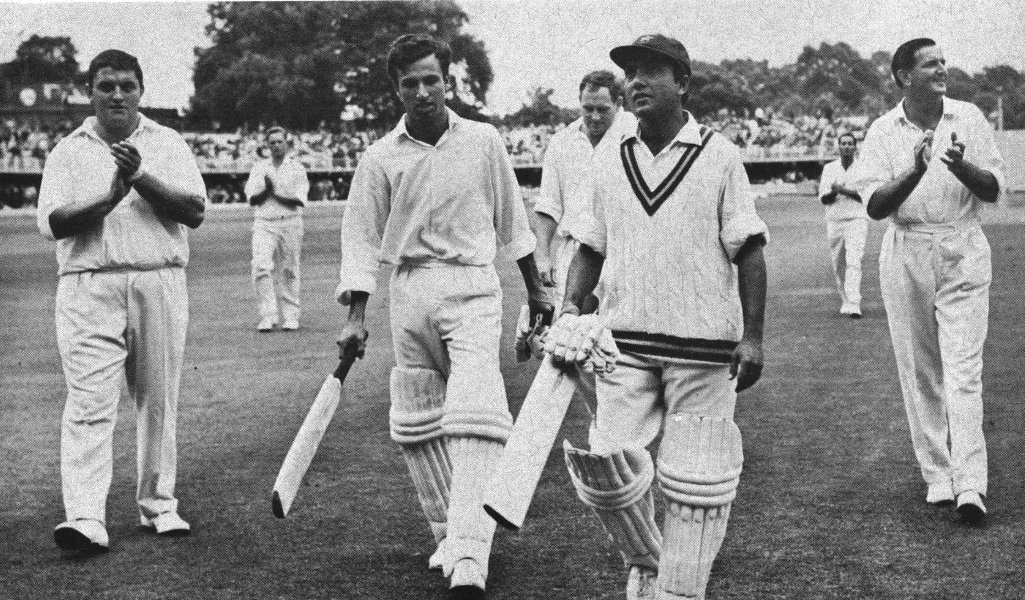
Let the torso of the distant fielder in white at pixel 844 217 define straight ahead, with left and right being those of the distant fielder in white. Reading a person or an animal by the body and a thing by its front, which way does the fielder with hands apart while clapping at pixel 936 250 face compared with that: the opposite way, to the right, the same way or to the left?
the same way

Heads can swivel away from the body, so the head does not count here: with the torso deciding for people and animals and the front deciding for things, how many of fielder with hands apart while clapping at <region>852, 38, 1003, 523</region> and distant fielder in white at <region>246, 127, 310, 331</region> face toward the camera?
2

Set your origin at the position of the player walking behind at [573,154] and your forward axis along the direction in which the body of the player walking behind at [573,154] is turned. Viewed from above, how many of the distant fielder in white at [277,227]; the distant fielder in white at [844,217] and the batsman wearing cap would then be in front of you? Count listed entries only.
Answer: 1

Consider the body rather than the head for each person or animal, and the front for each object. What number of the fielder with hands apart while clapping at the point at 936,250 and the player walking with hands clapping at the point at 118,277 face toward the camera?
2

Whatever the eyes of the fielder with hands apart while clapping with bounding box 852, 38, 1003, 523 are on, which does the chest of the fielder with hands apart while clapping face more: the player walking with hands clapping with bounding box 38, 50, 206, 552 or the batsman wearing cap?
the batsman wearing cap

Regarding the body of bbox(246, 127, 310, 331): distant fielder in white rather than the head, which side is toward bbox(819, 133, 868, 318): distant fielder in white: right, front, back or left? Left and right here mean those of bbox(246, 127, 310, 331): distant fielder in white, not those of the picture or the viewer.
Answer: left

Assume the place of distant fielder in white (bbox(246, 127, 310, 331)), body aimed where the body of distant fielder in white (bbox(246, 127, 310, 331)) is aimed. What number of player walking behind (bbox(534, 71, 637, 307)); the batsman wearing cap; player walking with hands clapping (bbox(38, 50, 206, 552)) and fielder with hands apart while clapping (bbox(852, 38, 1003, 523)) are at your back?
0

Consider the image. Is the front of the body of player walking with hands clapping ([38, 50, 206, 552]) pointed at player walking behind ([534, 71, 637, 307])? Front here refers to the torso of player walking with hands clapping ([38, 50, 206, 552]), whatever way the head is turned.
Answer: no

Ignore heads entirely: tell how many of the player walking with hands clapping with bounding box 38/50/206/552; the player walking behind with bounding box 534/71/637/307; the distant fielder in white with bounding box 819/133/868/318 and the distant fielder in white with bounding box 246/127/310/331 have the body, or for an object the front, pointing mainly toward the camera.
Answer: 4

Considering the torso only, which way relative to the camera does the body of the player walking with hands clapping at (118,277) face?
toward the camera

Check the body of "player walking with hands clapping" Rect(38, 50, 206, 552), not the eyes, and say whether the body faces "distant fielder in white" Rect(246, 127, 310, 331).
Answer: no

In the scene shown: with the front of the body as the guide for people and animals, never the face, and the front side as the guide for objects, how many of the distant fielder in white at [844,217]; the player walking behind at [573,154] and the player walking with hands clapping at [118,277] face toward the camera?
3

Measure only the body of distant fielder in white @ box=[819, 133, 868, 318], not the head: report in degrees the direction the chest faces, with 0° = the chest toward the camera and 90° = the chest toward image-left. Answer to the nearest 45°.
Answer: approximately 0°

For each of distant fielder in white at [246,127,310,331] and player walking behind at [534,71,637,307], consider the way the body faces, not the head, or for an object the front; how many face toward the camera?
2

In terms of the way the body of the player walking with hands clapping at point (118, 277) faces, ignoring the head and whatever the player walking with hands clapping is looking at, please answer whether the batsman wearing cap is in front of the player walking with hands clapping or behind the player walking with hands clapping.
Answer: in front

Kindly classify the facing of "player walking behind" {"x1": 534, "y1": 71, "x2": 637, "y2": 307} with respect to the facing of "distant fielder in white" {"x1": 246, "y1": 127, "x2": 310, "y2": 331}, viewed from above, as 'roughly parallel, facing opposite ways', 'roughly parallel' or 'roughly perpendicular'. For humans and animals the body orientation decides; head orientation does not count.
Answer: roughly parallel

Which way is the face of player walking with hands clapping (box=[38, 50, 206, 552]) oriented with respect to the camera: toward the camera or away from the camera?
toward the camera

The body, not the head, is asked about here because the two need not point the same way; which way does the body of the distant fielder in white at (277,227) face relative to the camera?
toward the camera

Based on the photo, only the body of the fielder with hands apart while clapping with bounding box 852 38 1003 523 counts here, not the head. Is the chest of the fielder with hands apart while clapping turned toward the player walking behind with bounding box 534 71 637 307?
no

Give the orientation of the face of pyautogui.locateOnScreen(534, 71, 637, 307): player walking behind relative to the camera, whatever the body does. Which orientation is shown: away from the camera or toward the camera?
toward the camera

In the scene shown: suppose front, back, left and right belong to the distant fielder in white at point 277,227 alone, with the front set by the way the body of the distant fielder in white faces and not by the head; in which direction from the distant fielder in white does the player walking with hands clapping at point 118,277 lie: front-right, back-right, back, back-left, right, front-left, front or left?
front
